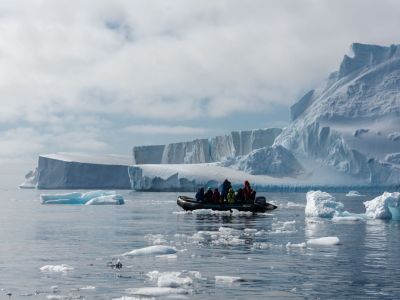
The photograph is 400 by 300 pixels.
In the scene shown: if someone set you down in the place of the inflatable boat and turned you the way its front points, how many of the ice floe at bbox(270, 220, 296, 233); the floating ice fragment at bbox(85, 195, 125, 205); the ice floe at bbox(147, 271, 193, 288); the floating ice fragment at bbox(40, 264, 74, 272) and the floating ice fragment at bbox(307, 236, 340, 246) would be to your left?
4

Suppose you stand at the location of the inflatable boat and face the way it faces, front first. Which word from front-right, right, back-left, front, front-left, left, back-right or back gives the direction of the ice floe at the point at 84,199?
front-right

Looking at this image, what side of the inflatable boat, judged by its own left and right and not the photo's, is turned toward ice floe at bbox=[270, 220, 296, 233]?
left

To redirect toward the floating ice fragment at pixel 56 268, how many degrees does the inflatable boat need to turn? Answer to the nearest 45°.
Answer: approximately 90° to its left

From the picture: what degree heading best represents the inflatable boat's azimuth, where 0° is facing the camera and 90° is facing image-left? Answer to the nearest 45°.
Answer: approximately 90°

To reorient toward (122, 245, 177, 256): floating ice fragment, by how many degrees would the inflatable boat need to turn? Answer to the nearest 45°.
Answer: approximately 90° to its left

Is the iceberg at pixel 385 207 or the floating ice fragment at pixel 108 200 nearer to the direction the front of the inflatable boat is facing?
the floating ice fragment

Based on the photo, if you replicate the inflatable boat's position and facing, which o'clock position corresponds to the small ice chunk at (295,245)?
The small ice chunk is roughly at 9 o'clock from the inflatable boat.

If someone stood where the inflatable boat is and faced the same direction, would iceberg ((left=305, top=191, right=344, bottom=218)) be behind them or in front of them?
behind

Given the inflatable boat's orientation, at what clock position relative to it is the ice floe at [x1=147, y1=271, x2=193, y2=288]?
The ice floe is roughly at 9 o'clock from the inflatable boat.

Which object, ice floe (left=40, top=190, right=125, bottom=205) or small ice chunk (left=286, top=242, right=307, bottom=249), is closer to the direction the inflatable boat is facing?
the ice floe

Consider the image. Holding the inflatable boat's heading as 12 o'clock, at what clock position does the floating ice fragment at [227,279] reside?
The floating ice fragment is roughly at 9 o'clock from the inflatable boat.

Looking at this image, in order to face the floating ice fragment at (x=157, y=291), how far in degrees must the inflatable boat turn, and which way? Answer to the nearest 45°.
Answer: approximately 90° to its left

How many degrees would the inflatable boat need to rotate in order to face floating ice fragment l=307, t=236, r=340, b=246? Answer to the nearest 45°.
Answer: approximately 90° to its left

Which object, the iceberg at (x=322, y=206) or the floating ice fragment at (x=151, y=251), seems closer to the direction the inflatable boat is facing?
the floating ice fragment

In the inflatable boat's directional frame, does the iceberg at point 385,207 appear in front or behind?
behind
